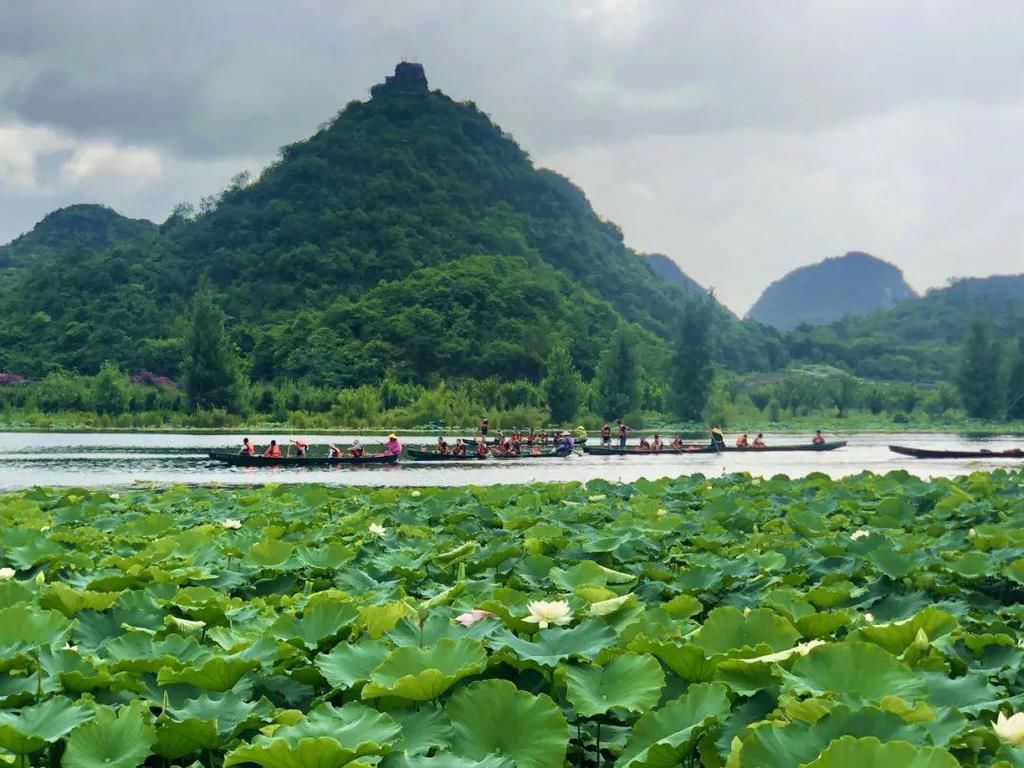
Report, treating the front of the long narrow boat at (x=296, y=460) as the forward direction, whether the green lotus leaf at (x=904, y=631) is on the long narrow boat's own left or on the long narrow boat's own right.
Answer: on the long narrow boat's own left

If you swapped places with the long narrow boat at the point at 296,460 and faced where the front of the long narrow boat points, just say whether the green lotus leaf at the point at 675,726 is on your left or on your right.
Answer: on your left

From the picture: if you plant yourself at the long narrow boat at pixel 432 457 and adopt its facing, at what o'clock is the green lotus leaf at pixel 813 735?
The green lotus leaf is roughly at 9 o'clock from the long narrow boat.

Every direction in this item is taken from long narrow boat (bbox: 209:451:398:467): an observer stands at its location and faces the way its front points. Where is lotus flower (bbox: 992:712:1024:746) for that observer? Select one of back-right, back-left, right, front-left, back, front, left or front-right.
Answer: left

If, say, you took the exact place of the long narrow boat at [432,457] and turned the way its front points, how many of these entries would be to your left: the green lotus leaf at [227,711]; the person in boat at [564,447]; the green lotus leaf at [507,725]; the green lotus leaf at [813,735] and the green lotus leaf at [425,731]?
4

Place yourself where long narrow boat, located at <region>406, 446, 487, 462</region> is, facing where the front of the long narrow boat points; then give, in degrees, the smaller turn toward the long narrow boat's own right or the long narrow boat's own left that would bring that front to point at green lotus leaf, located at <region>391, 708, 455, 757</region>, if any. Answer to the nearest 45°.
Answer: approximately 90° to the long narrow boat's own left

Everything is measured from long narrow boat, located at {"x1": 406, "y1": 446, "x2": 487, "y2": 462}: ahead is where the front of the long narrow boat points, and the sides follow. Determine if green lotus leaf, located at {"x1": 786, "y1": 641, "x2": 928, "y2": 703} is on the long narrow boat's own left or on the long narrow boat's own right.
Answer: on the long narrow boat's own left

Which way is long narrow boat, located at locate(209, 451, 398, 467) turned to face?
to the viewer's left

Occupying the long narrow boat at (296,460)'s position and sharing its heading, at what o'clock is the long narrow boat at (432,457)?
the long narrow boat at (432,457) is roughly at 5 o'clock from the long narrow boat at (296,460).

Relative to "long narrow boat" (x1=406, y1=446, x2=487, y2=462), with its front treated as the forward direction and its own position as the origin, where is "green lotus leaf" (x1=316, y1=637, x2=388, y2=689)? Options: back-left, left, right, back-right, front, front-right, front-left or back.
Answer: left

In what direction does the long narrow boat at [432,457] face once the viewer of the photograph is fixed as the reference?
facing to the left of the viewer

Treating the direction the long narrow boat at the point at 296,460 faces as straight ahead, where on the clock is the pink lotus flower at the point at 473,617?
The pink lotus flower is roughly at 9 o'clock from the long narrow boat.
